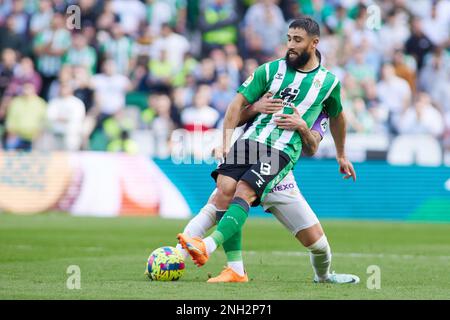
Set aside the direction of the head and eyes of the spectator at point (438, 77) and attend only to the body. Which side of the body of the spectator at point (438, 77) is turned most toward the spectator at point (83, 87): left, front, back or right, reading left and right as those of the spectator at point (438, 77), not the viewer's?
right

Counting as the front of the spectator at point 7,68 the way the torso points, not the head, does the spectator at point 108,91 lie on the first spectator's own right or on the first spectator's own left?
on the first spectator's own left

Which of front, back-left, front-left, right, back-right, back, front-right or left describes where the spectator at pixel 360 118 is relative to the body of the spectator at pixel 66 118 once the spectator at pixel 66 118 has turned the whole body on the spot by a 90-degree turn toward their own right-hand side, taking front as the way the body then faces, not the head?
back

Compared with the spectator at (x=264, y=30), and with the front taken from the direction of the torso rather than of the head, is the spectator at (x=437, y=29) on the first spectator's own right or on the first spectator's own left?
on the first spectator's own left

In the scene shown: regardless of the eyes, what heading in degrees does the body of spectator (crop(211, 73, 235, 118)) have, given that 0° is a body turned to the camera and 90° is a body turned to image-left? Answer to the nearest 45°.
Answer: approximately 0°

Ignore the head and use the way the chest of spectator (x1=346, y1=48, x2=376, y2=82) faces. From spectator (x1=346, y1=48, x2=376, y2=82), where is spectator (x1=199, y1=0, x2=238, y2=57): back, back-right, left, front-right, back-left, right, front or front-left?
right

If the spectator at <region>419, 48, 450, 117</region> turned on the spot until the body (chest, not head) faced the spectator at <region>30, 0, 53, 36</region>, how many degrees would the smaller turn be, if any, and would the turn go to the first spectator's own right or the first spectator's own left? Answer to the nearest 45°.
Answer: approximately 90° to the first spectator's own right

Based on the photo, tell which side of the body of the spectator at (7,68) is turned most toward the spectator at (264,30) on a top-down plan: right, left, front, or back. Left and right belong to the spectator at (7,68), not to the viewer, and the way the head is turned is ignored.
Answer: left

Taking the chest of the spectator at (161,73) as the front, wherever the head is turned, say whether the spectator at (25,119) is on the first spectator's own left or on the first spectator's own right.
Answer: on the first spectator's own right
